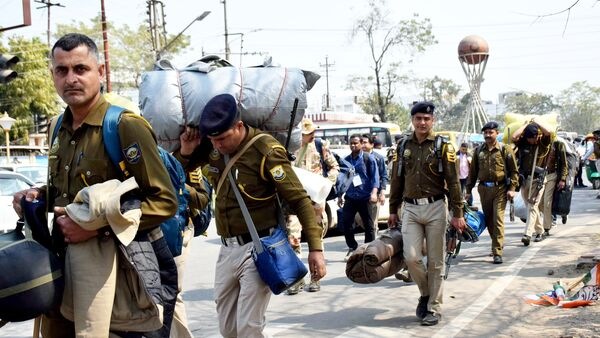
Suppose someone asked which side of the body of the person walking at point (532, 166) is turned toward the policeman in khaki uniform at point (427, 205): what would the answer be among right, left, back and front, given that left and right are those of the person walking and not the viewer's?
front

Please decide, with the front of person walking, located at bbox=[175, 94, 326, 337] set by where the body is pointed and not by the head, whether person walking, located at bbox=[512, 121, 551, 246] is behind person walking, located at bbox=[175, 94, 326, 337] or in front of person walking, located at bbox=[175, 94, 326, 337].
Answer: behind

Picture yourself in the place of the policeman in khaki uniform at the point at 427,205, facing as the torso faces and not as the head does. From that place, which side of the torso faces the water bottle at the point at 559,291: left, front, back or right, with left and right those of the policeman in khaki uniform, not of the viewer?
left

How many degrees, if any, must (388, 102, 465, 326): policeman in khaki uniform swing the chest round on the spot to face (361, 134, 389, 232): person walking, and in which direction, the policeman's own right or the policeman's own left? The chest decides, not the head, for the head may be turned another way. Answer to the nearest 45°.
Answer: approximately 180°

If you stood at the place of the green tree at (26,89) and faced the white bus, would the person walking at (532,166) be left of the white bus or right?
right

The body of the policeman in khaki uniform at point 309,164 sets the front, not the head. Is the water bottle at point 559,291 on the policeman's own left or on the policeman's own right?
on the policeman's own left

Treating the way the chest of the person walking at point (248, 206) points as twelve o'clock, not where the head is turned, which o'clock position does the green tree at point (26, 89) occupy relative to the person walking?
The green tree is roughly at 4 o'clock from the person walking.

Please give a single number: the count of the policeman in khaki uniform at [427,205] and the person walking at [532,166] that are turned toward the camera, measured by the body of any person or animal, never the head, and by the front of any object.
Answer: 2

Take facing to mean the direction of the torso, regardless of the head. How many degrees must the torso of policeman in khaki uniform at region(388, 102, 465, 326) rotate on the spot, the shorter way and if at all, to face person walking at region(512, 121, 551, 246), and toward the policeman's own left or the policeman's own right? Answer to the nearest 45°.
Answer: approximately 180°

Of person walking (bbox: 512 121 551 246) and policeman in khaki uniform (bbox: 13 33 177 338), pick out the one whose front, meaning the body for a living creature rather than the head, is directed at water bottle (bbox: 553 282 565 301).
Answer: the person walking

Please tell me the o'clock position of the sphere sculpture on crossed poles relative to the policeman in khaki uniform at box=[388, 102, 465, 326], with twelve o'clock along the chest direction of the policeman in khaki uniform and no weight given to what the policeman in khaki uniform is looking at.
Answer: The sphere sculpture on crossed poles is roughly at 6 o'clock from the policeman in khaki uniform.

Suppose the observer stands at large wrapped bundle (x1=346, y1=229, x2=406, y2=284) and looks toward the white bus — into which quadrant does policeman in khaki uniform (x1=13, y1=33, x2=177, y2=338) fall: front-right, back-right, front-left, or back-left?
back-left

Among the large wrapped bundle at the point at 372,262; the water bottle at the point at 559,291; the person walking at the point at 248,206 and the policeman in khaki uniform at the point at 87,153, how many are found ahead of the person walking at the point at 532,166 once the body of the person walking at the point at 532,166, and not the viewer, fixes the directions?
4

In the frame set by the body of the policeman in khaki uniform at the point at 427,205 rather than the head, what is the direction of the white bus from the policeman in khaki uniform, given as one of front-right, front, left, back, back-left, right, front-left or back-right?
back

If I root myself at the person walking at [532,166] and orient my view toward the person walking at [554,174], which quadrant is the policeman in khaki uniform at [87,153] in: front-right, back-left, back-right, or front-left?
back-right

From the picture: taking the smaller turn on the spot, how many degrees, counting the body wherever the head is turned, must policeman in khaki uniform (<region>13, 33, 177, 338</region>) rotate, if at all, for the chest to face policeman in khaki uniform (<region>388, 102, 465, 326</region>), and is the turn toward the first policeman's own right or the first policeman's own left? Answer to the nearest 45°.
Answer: approximately 180°
